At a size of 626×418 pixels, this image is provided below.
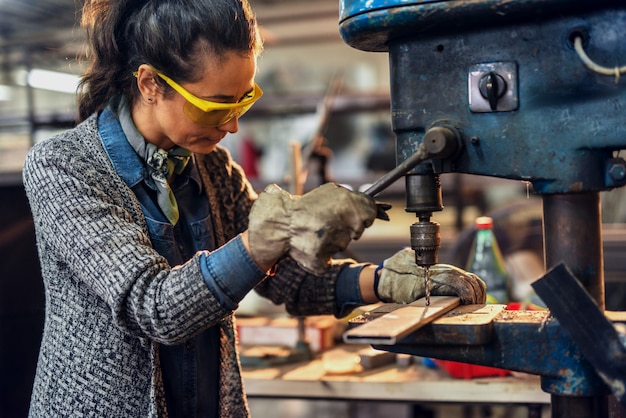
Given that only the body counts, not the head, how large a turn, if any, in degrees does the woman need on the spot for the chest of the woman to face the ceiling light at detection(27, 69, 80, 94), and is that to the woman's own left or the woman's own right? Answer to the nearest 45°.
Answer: approximately 135° to the woman's own left

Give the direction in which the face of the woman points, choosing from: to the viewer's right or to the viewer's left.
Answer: to the viewer's right

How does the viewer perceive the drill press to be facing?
facing to the left of the viewer

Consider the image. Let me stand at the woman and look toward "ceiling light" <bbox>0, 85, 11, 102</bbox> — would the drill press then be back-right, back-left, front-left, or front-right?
back-right

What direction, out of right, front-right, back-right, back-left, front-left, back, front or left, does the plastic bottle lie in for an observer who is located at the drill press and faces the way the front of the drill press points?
right

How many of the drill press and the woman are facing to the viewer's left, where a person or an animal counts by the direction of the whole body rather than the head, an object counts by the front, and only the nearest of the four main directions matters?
1

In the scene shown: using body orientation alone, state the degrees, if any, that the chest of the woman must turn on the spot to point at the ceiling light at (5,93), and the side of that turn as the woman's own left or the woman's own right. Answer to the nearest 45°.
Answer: approximately 135° to the woman's own left

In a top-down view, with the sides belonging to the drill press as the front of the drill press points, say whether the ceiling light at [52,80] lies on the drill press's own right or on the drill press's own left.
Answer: on the drill press's own right

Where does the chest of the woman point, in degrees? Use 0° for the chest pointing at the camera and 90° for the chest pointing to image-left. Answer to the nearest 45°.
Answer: approximately 315°

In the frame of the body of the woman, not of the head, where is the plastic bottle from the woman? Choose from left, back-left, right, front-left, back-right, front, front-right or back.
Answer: left
